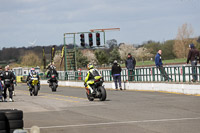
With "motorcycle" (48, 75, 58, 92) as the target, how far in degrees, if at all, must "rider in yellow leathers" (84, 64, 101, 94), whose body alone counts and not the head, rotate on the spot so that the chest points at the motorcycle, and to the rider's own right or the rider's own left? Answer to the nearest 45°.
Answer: approximately 45° to the rider's own right

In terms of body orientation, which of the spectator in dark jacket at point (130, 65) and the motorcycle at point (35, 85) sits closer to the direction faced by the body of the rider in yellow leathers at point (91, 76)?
the motorcycle
